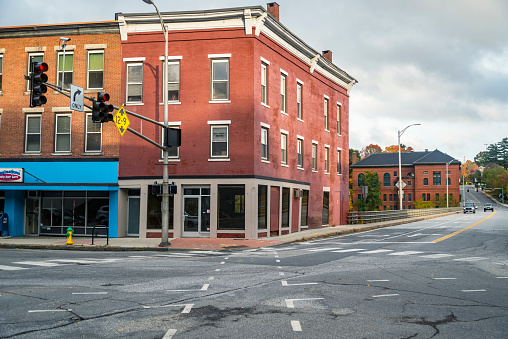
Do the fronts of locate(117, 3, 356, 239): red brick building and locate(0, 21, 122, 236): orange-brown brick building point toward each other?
no

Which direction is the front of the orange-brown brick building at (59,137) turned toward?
toward the camera

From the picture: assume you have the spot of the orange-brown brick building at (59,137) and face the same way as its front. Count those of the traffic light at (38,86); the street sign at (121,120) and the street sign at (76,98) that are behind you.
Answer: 0

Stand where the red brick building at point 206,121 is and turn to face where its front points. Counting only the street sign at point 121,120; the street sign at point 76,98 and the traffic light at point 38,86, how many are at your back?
0

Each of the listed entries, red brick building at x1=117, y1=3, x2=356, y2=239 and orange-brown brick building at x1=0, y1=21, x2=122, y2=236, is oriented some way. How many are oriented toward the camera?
2

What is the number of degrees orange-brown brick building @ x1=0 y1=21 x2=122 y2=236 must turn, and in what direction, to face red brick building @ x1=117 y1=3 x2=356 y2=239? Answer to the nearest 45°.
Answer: approximately 45° to its left

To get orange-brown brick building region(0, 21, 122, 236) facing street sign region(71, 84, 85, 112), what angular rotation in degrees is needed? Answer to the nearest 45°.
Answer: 0° — it already faces it

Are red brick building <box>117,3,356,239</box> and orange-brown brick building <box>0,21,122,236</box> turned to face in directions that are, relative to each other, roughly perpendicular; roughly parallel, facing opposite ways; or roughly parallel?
roughly parallel

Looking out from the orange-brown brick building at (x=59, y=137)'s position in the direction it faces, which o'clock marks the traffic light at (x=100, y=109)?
The traffic light is roughly at 12 o'clock from the orange-brown brick building.

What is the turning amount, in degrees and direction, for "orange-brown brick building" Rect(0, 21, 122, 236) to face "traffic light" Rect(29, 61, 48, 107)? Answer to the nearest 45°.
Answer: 0° — it already faces it

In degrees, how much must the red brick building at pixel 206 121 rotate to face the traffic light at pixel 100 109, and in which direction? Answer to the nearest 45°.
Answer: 0° — it already faces it

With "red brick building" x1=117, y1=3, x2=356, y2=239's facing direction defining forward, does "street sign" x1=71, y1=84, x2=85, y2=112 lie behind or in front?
in front

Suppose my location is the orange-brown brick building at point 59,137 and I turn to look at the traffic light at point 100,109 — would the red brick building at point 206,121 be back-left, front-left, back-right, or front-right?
front-left

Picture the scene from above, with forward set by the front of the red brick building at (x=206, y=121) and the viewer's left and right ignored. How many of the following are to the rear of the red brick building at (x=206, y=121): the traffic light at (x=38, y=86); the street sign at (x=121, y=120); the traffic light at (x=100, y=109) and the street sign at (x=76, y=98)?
0

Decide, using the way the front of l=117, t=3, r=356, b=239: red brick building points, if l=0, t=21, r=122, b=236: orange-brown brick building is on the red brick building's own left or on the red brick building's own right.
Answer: on the red brick building's own right
